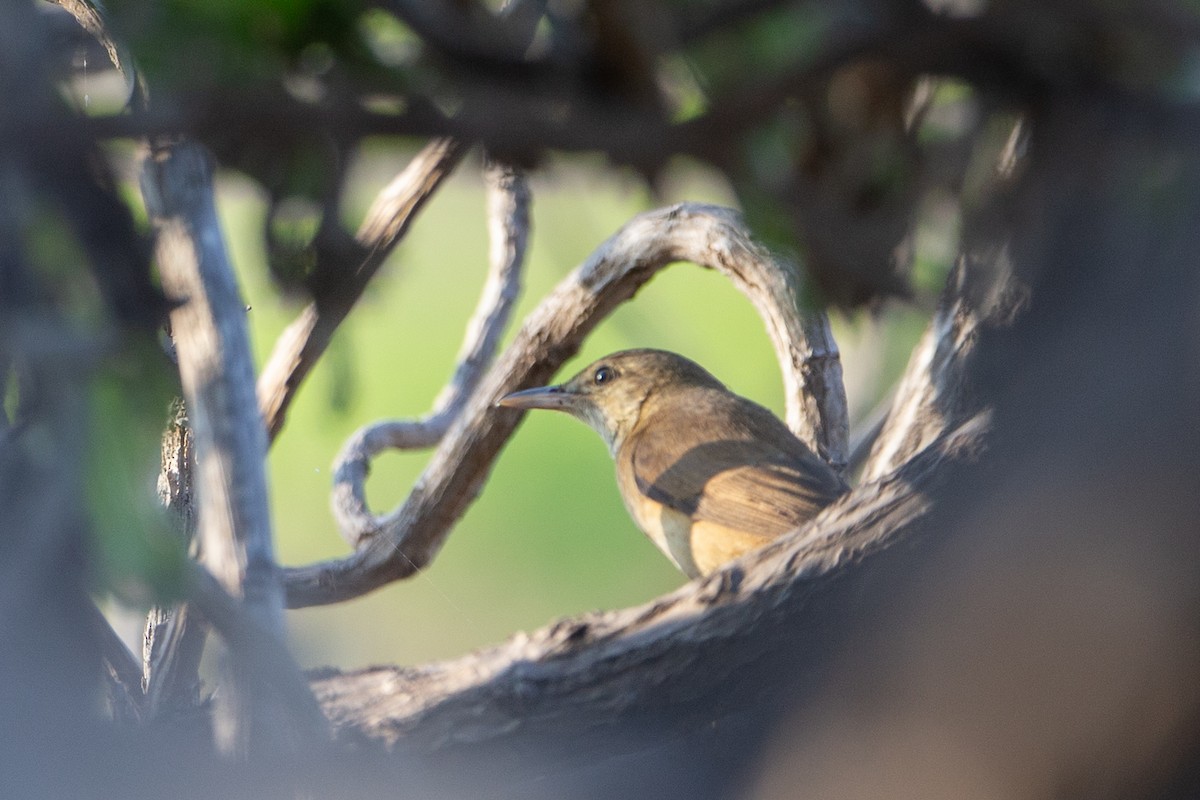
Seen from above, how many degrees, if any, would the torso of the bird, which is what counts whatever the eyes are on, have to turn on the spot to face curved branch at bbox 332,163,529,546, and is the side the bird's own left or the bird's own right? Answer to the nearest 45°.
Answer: approximately 45° to the bird's own right

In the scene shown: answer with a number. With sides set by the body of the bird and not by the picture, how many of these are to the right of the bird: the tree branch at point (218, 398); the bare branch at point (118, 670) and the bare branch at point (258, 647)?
0

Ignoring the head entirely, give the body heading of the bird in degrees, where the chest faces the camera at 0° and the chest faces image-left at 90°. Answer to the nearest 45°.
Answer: approximately 90°

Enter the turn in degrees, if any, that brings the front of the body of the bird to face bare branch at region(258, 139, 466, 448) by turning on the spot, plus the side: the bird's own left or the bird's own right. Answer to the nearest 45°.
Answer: approximately 45° to the bird's own left

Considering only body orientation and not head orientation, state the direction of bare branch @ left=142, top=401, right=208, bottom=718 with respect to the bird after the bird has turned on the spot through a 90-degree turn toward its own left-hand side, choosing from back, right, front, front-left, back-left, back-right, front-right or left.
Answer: front-right

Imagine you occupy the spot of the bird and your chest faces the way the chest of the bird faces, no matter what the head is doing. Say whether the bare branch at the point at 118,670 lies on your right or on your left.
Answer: on your left
